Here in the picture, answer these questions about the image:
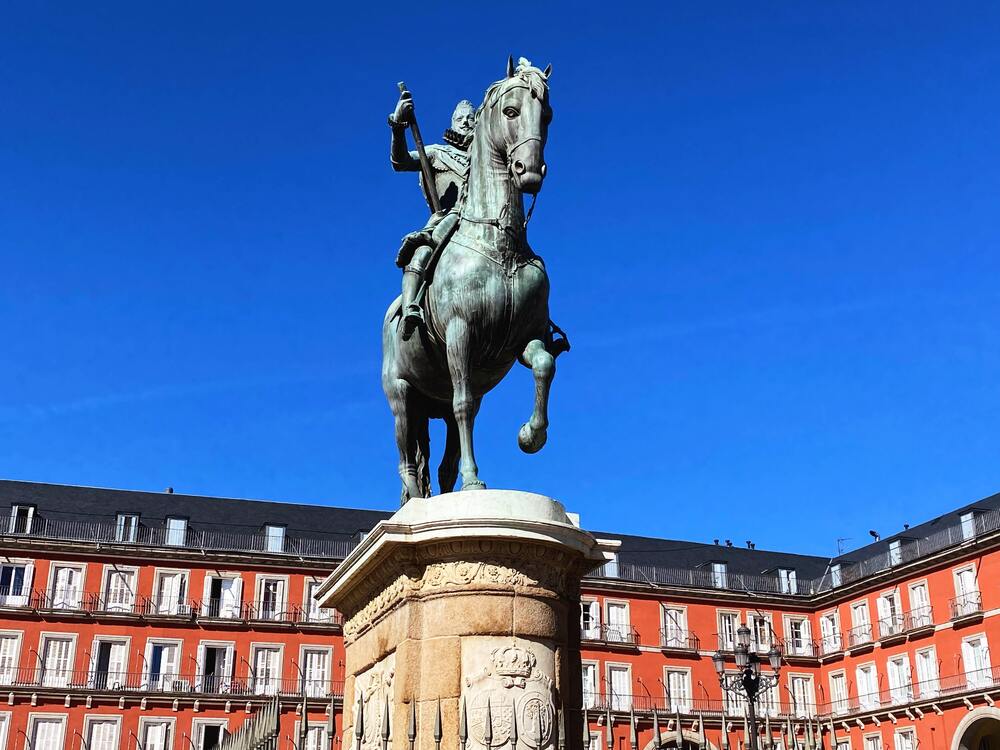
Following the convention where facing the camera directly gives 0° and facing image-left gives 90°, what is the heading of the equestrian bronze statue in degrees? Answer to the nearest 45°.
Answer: approximately 315°
